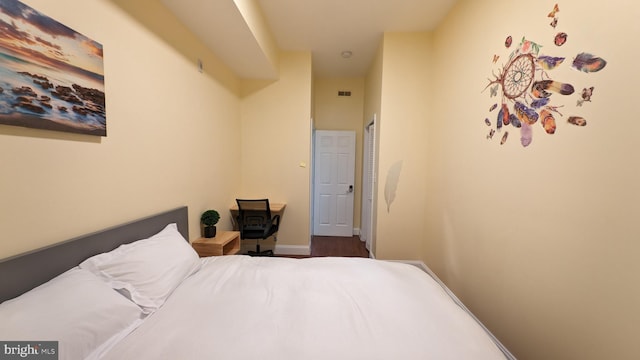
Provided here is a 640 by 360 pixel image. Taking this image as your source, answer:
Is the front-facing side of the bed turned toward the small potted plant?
no

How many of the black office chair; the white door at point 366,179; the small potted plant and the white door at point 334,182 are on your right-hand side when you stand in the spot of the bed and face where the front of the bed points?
0

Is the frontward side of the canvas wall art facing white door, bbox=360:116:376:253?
no

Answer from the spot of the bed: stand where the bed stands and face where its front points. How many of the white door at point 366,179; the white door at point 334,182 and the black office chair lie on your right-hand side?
0

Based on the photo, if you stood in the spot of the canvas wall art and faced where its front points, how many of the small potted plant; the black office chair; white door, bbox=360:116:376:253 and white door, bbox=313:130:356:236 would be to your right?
0

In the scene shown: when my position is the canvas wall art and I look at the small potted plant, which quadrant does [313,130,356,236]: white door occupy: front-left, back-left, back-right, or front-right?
front-right

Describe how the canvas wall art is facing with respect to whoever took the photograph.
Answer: facing the viewer and to the right of the viewer

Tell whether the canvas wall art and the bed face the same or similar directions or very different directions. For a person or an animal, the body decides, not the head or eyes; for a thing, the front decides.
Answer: same or similar directions

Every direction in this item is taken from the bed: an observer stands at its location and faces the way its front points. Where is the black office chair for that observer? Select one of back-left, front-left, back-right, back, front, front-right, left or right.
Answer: left

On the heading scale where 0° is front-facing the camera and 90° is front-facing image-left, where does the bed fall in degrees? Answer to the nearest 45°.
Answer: approximately 270°

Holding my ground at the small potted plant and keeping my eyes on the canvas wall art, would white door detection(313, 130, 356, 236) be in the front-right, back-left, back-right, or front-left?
back-left

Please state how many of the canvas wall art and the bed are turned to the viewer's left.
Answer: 0

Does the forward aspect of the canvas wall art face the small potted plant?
no

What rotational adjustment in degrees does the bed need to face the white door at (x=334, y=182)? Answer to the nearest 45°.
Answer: approximately 45° to its left
